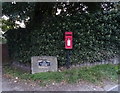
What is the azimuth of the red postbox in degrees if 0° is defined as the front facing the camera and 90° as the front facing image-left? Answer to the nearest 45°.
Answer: approximately 0°
